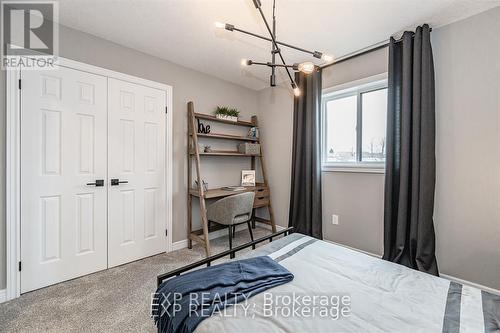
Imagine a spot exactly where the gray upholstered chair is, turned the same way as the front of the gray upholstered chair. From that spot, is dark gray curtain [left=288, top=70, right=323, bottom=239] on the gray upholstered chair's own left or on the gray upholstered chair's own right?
on the gray upholstered chair's own right

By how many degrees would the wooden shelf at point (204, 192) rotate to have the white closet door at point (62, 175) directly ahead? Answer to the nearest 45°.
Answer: approximately 90° to its right

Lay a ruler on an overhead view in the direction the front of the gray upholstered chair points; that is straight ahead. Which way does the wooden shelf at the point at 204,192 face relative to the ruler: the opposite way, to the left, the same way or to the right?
the opposite way

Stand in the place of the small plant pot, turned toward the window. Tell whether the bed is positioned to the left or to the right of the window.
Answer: right

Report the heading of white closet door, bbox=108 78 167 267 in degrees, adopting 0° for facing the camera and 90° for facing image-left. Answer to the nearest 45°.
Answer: approximately 315°

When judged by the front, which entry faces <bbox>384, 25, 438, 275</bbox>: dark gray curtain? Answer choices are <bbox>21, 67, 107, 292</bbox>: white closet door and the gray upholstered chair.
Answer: the white closet door

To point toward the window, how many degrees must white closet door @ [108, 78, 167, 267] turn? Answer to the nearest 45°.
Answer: approximately 45° to its left

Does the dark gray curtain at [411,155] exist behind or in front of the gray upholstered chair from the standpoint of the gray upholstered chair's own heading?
behind

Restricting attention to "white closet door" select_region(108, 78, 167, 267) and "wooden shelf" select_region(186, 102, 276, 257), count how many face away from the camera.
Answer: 0

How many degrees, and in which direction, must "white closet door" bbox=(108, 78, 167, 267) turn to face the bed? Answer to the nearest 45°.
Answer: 0° — it already faces it

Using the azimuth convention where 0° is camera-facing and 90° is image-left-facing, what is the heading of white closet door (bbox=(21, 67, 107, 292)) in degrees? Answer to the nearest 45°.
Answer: approximately 315°

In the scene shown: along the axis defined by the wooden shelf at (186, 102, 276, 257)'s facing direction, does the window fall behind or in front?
in front

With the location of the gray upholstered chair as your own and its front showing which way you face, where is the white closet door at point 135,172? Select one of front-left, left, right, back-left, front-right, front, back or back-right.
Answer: front-left

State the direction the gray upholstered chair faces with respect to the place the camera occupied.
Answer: facing away from the viewer and to the left of the viewer

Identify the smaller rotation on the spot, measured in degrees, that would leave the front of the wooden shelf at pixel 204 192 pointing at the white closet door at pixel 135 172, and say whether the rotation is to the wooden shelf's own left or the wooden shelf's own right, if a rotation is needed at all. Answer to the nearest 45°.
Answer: approximately 90° to the wooden shelf's own right
